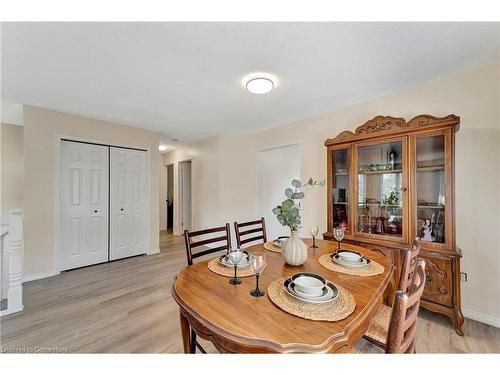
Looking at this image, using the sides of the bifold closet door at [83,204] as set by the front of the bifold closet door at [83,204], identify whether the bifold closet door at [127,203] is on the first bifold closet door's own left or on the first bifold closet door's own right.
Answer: on the first bifold closet door's own left

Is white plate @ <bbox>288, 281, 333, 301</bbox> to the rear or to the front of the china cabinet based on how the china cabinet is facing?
to the front

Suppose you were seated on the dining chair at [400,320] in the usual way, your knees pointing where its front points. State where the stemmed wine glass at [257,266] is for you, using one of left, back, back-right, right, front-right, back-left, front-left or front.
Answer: front

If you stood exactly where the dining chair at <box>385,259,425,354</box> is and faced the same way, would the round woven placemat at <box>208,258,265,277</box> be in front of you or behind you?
in front

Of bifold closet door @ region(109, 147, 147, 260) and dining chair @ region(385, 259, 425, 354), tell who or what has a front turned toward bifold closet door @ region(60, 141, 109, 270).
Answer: the dining chair

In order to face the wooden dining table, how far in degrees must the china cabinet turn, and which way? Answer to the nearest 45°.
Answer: approximately 45° to its left

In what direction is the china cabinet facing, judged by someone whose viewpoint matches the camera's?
facing the viewer and to the left of the viewer

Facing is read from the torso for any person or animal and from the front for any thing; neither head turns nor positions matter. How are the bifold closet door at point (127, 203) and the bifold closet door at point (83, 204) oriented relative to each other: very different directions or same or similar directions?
same or similar directions

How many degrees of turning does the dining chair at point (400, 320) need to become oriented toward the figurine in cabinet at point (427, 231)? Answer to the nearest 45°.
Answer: approximately 90° to its right

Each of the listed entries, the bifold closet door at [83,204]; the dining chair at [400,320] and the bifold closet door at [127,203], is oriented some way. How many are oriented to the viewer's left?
1

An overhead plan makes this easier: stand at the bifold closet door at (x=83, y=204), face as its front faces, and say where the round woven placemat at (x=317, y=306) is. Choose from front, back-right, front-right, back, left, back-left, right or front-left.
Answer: front-right

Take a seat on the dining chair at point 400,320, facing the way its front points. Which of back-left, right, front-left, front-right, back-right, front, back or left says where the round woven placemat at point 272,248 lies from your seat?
front-right

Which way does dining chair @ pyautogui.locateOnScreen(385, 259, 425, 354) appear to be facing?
to the viewer's left

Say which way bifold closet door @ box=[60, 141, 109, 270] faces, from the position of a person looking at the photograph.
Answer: facing the viewer and to the right of the viewer
